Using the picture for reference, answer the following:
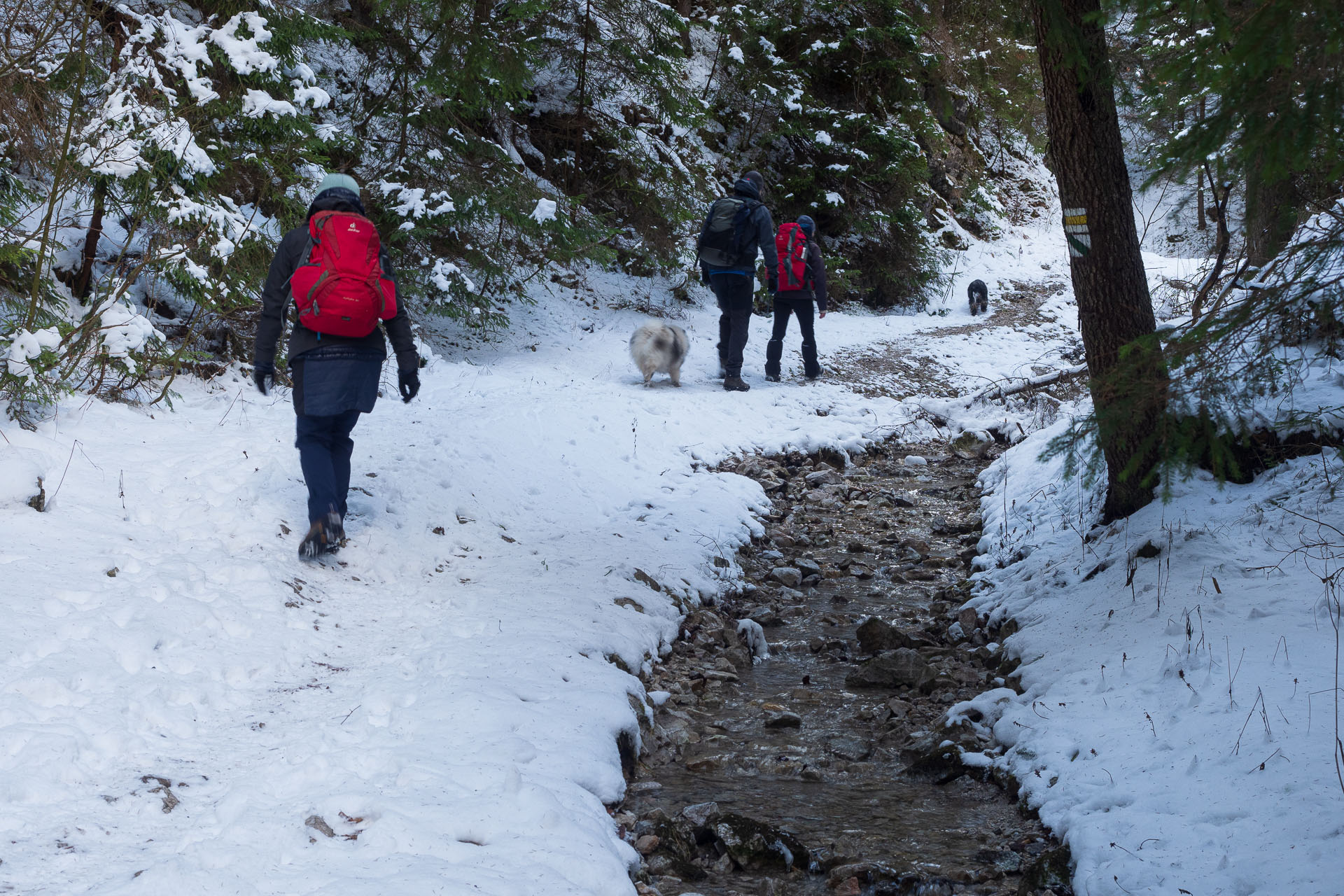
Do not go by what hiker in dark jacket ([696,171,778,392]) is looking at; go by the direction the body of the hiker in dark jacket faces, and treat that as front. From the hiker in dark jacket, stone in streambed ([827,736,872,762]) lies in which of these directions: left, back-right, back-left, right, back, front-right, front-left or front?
back-right

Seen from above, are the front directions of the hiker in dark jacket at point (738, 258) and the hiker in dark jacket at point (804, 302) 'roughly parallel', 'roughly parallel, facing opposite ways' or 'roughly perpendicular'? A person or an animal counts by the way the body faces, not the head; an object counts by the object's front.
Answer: roughly parallel

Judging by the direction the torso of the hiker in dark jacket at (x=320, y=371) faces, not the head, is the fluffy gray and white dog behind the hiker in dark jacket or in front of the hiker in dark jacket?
in front

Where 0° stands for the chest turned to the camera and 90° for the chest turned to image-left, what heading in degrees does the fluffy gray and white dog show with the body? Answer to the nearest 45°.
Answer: approximately 180°

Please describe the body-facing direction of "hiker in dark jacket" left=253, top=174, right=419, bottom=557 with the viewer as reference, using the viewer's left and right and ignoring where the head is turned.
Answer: facing away from the viewer

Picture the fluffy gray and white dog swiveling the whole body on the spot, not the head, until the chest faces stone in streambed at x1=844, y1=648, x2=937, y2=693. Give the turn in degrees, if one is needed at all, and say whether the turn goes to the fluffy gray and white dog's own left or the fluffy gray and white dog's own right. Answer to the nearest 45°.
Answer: approximately 180°

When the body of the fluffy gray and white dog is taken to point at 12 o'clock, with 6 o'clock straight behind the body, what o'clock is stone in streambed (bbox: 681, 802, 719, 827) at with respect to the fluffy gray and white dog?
The stone in streambed is roughly at 6 o'clock from the fluffy gray and white dog.

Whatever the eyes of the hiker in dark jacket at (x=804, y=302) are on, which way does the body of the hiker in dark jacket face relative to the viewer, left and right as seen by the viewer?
facing away from the viewer and to the right of the viewer

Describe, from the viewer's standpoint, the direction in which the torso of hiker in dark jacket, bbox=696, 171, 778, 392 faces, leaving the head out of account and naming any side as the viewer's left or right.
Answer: facing away from the viewer and to the right of the viewer
